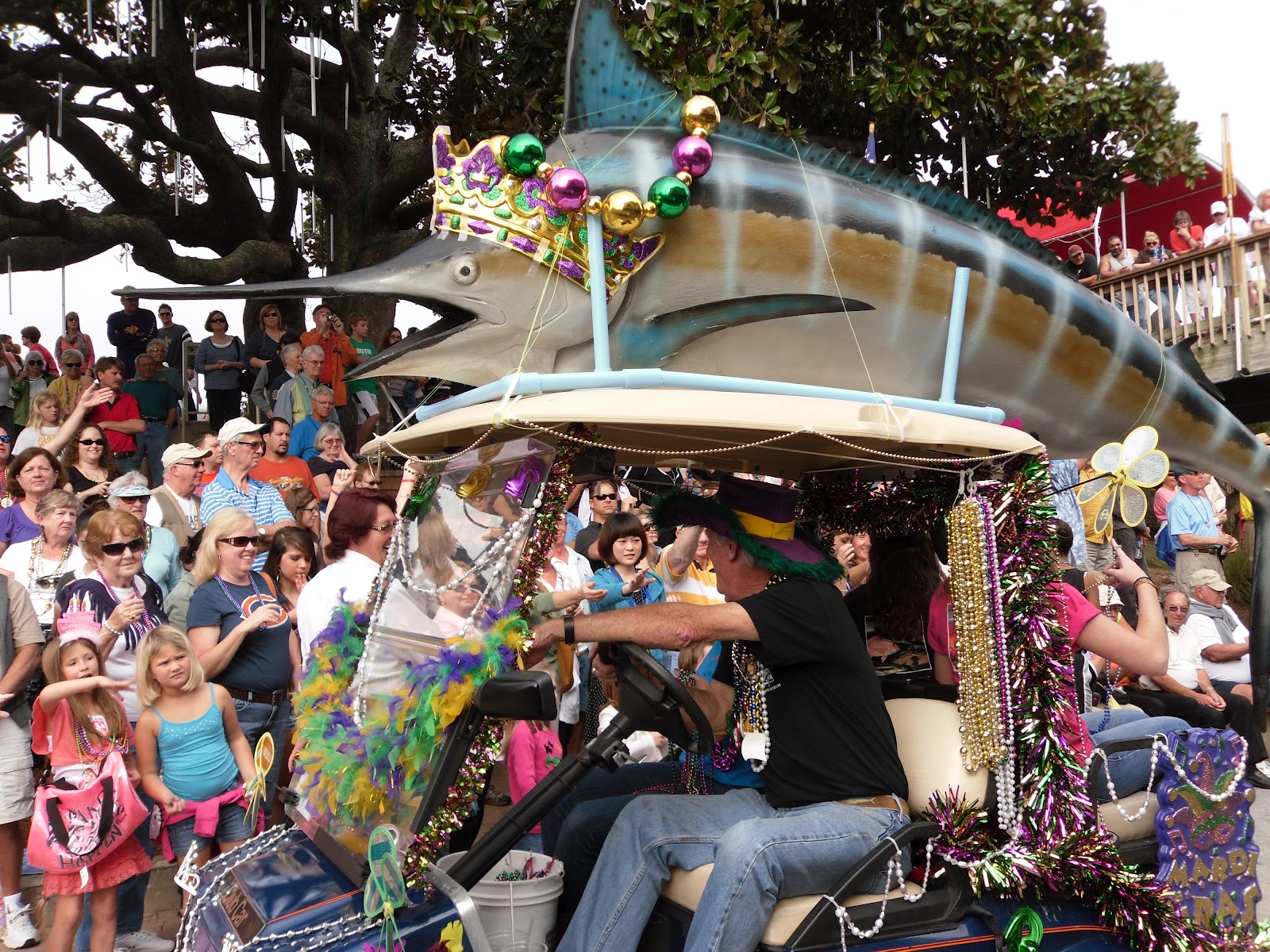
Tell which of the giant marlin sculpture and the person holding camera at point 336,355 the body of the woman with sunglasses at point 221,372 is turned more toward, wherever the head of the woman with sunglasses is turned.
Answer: the giant marlin sculpture

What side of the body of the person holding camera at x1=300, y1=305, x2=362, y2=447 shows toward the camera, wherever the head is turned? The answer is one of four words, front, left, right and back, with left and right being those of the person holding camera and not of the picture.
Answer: front

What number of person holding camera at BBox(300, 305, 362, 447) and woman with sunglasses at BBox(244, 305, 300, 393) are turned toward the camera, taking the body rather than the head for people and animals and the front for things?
2

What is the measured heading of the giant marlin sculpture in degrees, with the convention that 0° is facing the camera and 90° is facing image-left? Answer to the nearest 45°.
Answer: approximately 90°

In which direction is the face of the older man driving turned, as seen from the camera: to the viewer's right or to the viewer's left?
to the viewer's left

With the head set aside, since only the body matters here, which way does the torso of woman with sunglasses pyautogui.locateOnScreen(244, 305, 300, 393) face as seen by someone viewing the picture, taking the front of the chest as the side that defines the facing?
toward the camera

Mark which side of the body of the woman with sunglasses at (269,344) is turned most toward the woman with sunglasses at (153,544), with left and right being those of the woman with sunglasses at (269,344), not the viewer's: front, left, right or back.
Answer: front

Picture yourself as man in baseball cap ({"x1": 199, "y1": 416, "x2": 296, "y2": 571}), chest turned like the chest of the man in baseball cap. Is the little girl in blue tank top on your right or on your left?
on your right

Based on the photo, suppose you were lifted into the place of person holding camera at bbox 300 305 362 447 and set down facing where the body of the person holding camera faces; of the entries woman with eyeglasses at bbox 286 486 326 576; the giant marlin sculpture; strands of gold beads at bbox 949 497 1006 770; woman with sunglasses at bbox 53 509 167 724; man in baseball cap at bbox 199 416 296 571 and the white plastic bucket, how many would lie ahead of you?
6

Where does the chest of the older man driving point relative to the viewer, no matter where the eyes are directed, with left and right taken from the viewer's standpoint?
facing to the left of the viewer

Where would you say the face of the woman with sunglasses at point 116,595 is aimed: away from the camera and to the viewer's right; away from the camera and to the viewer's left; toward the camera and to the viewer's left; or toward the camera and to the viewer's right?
toward the camera and to the viewer's right

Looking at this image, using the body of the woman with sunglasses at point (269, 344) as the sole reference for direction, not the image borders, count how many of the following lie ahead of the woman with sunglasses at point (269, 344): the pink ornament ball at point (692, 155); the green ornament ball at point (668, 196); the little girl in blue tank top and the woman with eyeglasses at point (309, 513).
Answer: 4

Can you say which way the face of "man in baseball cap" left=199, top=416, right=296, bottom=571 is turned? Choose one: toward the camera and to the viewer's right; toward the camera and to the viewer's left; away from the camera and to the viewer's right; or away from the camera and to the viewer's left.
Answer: toward the camera and to the viewer's right

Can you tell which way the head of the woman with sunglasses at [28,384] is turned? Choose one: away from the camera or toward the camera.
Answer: toward the camera

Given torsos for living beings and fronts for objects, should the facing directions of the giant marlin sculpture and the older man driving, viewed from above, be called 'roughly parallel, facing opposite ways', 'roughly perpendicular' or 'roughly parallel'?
roughly parallel

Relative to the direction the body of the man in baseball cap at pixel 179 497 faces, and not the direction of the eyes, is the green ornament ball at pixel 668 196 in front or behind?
in front

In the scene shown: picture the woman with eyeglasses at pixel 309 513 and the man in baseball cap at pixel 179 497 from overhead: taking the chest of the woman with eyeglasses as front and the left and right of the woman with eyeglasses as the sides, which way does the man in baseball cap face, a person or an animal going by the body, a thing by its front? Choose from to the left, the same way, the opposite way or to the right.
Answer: the same way

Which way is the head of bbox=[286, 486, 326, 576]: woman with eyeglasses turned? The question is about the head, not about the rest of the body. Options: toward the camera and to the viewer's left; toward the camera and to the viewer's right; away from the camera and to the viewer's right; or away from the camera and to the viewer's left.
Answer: toward the camera and to the viewer's right
